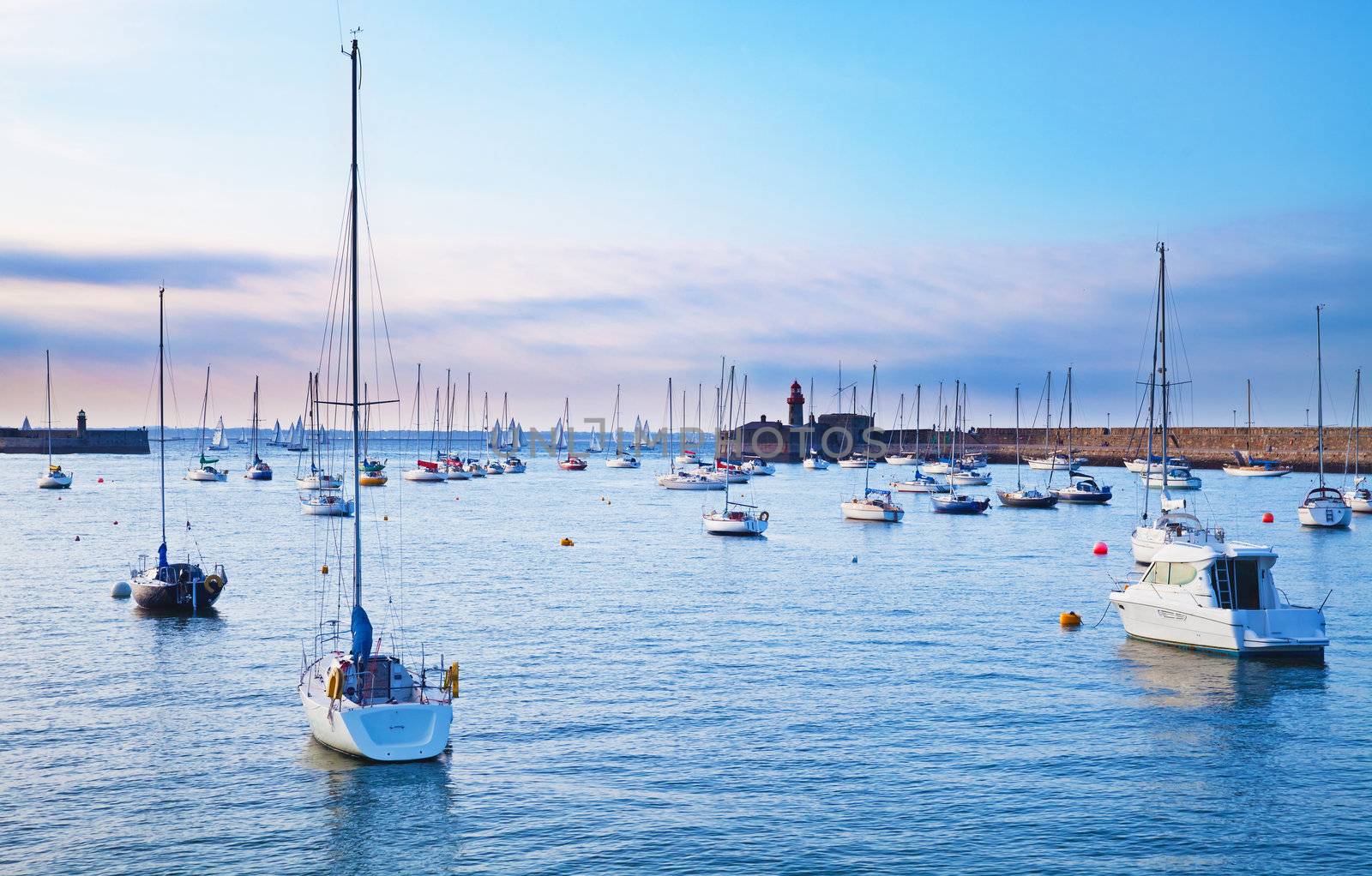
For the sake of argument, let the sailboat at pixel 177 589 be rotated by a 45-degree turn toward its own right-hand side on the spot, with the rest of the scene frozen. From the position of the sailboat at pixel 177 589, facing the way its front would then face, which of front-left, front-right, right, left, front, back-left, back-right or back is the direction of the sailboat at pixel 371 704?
back

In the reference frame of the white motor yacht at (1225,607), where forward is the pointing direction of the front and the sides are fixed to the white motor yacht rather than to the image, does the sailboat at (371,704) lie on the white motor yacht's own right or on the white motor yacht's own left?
on the white motor yacht's own left

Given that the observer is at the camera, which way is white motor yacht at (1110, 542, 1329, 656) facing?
facing away from the viewer and to the left of the viewer

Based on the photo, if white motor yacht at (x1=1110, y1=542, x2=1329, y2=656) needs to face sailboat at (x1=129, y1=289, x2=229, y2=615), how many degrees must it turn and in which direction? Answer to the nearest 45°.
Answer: approximately 45° to its left

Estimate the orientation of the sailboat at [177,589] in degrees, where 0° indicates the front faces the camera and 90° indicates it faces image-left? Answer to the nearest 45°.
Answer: approximately 135°

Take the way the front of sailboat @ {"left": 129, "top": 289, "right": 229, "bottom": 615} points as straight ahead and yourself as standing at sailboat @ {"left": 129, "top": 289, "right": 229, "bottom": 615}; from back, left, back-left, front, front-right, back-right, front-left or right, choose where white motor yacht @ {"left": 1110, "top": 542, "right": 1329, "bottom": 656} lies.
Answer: back
